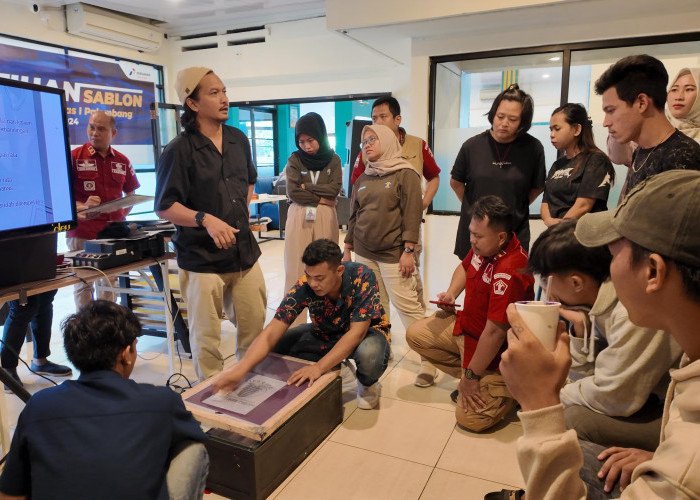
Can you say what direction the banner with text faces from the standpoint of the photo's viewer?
facing the viewer and to the right of the viewer

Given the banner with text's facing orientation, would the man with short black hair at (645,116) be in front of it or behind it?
in front

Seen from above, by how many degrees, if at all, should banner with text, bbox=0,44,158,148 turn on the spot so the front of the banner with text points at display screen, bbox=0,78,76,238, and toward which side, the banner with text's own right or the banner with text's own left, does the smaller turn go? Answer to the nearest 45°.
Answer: approximately 45° to the banner with text's own right

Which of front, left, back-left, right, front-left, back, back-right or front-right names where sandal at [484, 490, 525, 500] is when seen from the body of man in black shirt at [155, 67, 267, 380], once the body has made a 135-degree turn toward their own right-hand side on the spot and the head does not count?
back-left

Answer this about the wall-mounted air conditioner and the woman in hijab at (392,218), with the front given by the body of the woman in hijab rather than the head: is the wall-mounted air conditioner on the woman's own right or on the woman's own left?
on the woman's own right

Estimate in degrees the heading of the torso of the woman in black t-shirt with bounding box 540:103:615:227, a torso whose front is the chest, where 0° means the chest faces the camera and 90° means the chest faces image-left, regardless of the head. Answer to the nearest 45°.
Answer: approximately 45°

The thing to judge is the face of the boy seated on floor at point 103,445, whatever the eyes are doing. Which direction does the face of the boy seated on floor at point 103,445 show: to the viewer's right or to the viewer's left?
to the viewer's right

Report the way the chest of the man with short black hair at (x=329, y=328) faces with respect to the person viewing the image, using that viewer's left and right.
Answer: facing the viewer and to the left of the viewer

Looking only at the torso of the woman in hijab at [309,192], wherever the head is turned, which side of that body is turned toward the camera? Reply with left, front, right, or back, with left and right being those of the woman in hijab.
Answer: front

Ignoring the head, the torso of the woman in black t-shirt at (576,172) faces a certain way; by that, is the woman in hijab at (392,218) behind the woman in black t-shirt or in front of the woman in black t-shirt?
in front

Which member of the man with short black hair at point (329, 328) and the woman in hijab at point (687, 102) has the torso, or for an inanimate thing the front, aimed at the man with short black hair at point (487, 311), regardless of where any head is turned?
the woman in hijab

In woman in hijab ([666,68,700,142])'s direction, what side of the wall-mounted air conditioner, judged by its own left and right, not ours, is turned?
front

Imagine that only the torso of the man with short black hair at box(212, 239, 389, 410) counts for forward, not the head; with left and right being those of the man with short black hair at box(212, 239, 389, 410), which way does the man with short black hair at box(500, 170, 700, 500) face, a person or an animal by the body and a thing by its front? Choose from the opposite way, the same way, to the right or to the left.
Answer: to the right

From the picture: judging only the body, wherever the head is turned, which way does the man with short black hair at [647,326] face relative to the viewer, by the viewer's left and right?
facing to the left of the viewer

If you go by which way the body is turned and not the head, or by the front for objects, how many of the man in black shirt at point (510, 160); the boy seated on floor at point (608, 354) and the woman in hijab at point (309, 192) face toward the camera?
2

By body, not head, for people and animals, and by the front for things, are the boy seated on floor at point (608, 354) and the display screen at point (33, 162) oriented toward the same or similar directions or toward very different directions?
very different directions

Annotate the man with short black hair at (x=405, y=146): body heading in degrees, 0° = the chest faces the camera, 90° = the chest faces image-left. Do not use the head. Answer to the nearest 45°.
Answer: approximately 45°

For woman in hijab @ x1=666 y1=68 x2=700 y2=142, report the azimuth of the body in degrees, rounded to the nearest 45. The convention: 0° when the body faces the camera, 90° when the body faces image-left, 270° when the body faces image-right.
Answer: approximately 45°

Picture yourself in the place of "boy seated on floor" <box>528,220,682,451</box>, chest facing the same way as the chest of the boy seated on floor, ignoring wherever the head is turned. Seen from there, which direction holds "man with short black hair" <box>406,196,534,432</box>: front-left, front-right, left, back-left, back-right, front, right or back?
front-right

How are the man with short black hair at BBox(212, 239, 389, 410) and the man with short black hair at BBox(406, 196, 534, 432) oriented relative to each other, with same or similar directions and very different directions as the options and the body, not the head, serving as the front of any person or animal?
same or similar directions

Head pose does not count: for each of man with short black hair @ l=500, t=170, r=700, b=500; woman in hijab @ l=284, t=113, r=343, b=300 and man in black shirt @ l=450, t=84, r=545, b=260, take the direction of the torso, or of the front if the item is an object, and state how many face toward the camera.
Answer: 2

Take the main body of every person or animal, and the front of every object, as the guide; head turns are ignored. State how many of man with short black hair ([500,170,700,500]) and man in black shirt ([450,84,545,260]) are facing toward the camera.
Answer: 1
